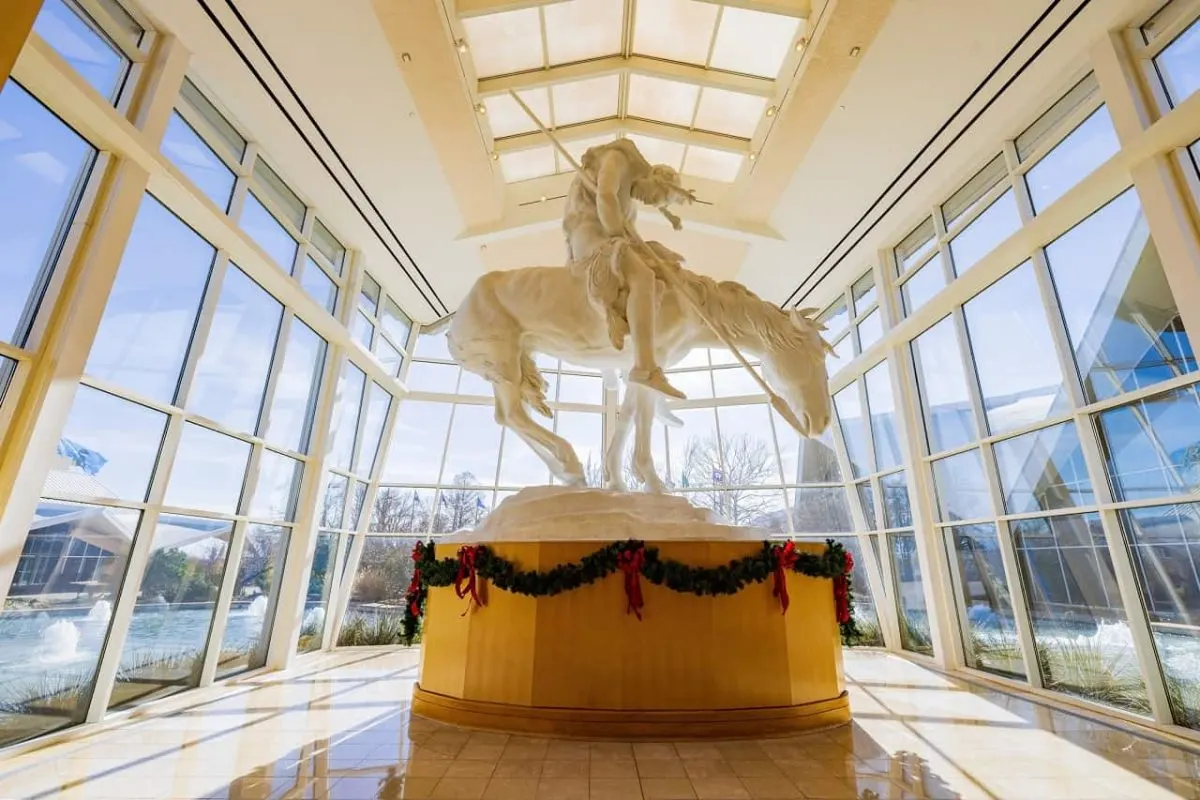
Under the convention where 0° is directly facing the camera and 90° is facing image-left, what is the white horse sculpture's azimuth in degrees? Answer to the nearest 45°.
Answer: approximately 270°

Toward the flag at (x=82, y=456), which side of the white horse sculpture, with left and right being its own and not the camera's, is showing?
back
